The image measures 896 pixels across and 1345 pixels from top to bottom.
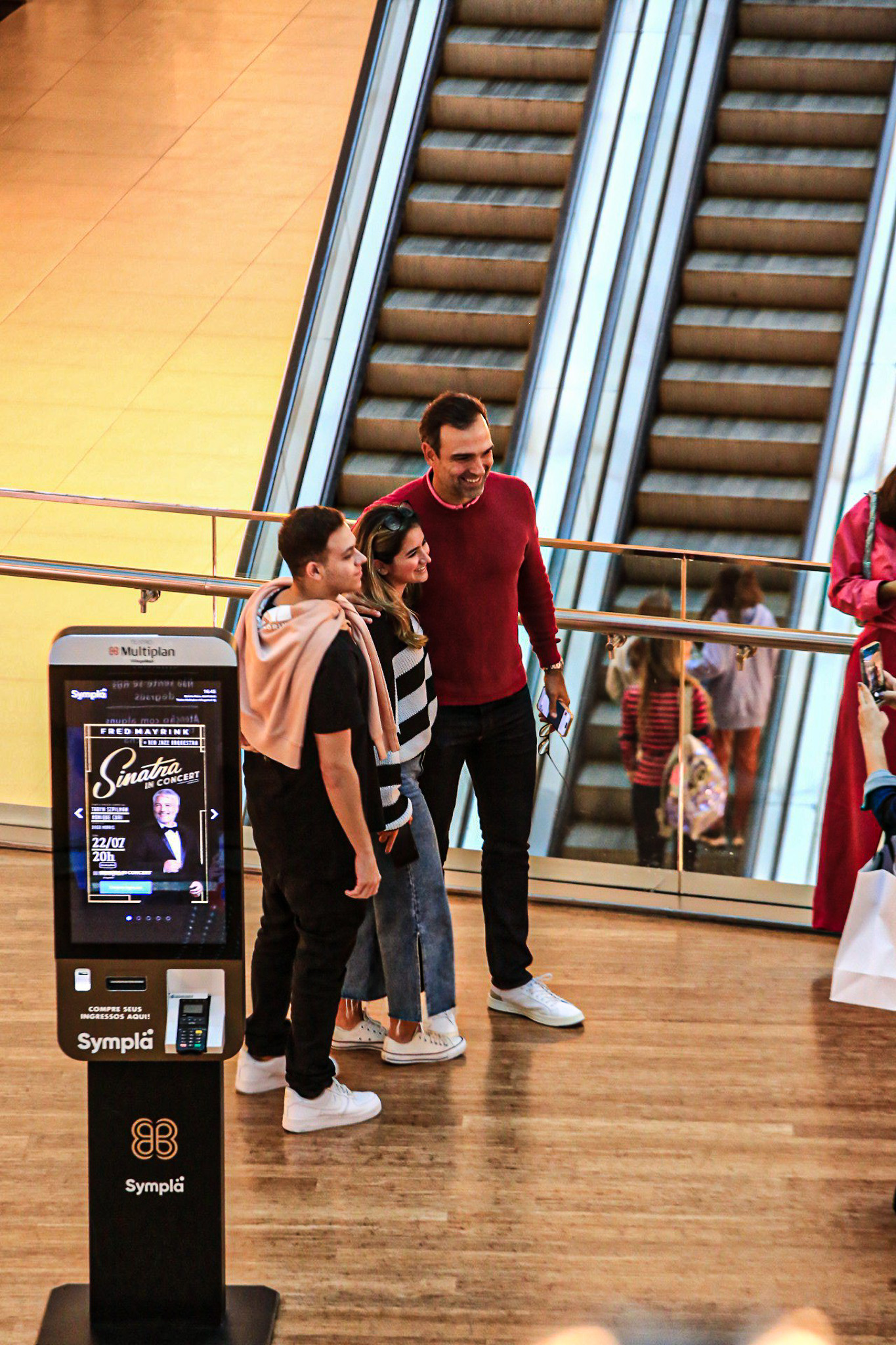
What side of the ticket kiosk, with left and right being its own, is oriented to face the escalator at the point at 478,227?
back

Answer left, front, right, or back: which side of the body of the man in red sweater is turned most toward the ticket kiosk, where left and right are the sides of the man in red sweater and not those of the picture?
right

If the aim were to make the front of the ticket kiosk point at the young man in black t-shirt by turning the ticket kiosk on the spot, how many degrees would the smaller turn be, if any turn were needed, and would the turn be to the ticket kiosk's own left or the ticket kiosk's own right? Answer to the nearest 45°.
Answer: approximately 135° to the ticket kiosk's own left

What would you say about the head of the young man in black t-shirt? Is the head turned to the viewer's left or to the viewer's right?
to the viewer's right

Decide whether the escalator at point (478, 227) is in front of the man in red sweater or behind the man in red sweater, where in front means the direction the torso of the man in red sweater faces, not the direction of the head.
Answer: behind

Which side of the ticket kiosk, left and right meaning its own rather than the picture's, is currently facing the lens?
front

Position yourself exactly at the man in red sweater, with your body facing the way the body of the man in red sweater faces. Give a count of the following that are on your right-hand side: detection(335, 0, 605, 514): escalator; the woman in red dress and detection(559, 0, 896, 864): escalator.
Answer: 0

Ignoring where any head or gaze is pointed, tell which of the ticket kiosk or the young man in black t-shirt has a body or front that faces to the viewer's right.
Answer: the young man in black t-shirt

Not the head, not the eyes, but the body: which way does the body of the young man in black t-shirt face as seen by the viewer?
to the viewer's right

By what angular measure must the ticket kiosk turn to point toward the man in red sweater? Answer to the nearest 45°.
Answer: approximately 135° to its left
